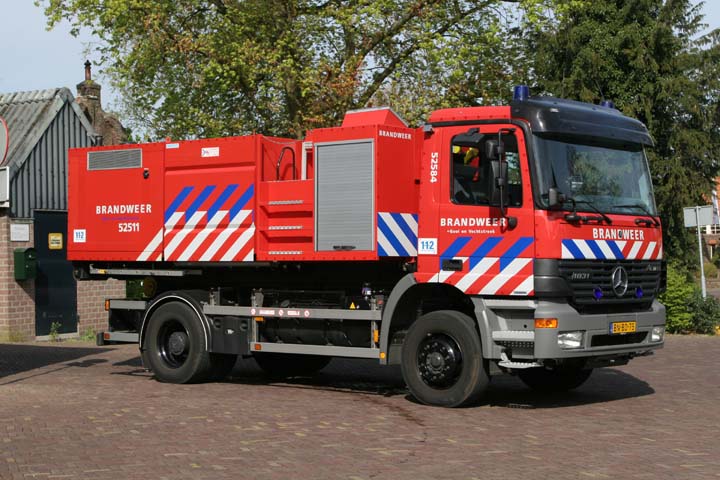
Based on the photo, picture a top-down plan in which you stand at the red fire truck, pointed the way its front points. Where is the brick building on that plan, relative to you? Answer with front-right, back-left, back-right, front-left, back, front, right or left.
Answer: back

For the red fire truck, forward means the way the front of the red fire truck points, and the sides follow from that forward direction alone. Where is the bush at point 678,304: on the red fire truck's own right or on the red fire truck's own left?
on the red fire truck's own left

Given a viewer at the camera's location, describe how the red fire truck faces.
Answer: facing the viewer and to the right of the viewer

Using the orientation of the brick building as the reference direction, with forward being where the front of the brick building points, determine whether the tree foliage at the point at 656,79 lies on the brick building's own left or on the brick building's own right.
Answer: on the brick building's own left

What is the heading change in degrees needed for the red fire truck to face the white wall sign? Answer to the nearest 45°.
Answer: approximately 180°

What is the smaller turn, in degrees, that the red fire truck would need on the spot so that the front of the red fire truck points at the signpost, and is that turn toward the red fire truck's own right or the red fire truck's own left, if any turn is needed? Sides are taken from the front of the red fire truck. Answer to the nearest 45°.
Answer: approximately 90° to the red fire truck's own left

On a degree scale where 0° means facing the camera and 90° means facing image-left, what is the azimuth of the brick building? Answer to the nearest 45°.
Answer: approximately 315°

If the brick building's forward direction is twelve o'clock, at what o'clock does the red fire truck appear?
The red fire truck is roughly at 1 o'clock from the brick building.

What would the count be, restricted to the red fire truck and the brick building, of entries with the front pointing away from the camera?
0
